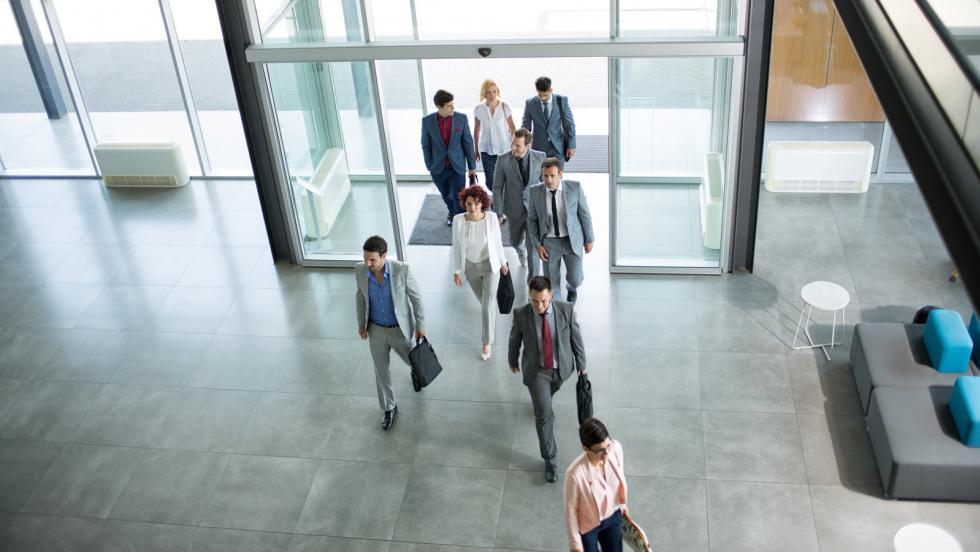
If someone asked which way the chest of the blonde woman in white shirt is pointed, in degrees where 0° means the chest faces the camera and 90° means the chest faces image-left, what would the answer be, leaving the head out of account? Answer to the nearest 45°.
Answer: approximately 0°

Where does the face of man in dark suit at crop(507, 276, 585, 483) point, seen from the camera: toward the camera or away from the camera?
toward the camera

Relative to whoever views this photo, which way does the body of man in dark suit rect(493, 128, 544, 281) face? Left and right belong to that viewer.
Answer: facing the viewer

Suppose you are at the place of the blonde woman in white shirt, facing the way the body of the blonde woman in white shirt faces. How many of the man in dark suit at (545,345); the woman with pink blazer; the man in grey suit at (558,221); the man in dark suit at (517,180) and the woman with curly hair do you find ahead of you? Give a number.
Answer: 5

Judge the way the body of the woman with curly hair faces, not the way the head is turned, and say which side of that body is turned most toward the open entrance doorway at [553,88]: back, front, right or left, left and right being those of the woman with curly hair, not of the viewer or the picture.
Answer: back

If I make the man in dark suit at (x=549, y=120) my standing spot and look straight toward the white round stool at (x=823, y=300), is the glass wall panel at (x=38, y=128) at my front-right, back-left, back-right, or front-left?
back-right

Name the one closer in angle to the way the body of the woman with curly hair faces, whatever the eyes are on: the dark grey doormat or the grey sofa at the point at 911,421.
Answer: the grey sofa

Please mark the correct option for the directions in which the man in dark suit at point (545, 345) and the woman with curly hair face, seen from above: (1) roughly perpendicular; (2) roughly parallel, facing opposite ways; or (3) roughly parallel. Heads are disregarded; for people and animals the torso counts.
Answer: roughly parallel

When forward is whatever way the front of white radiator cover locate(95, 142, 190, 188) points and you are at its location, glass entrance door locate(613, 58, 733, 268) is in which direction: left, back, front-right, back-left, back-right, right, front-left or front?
front-left

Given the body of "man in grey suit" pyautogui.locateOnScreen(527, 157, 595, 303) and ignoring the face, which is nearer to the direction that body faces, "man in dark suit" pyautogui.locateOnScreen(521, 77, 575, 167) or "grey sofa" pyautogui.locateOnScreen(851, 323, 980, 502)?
the grey sofa

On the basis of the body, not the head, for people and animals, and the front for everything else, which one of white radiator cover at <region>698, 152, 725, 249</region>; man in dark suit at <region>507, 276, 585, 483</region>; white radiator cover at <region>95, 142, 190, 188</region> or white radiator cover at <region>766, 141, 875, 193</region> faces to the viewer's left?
white radiator cover at <region>698, 152, 725, 249</region>

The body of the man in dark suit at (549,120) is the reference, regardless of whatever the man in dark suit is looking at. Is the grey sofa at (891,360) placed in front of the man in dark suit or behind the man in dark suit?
in front

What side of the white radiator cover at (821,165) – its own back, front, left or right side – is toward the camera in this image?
front

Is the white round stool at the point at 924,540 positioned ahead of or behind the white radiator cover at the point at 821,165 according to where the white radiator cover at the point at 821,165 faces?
ahead

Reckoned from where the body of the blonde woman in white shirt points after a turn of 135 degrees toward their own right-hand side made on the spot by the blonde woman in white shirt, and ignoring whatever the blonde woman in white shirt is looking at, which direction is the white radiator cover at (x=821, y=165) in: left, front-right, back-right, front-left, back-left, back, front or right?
back-right

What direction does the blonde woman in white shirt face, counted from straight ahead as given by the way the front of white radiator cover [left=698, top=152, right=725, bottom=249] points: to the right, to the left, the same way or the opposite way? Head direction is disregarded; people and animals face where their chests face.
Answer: to the left

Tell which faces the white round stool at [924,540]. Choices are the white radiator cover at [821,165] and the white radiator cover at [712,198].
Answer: the white radiator cover at [821,165]

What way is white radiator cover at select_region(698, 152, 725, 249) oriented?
to the viewer's left
